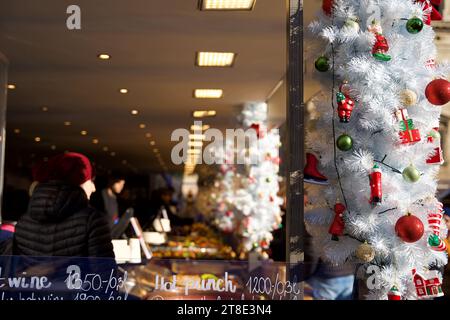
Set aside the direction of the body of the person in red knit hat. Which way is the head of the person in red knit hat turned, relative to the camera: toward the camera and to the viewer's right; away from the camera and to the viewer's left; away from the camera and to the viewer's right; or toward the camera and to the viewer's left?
away from the camera and to the viewer's right

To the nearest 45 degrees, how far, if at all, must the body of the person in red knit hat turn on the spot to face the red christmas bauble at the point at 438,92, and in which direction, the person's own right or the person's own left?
approximately 45° to the person's own right

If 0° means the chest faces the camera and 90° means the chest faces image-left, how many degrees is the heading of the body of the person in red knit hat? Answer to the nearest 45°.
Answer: approximately 225°
